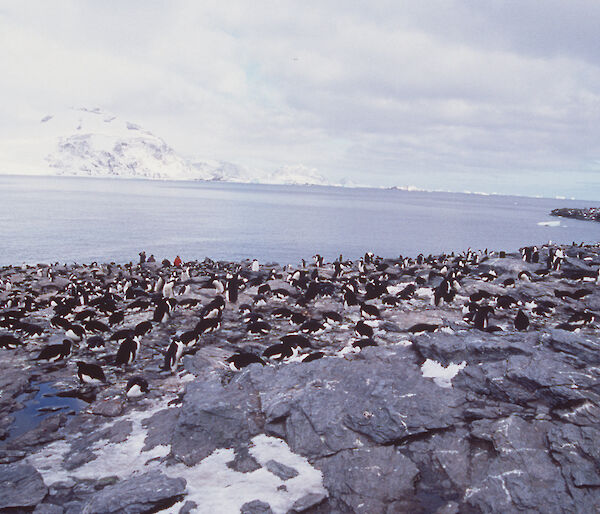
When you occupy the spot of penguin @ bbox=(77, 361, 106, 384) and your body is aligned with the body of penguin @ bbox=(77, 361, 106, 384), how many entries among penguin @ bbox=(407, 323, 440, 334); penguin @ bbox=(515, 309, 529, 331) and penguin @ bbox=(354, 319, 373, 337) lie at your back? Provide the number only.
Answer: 3

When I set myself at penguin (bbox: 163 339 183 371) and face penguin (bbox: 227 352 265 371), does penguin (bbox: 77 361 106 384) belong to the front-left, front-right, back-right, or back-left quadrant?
back-right

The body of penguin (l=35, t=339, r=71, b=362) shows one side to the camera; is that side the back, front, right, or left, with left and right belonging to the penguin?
right

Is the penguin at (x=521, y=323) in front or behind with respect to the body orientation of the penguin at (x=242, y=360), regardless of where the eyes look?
behind

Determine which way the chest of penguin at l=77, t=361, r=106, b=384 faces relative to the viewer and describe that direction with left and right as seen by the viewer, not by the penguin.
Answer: facing to the left of the viewer
